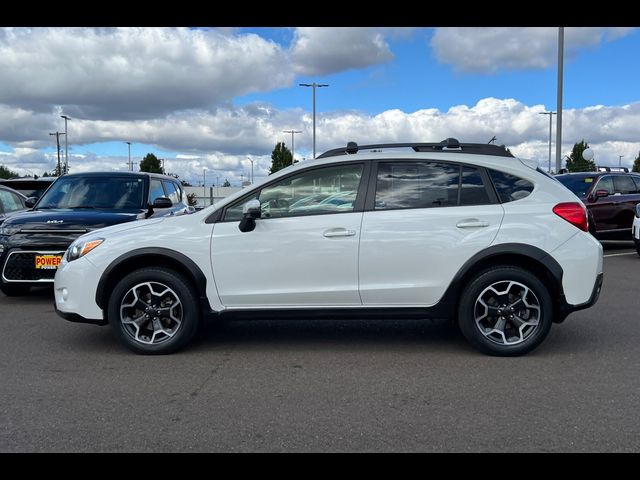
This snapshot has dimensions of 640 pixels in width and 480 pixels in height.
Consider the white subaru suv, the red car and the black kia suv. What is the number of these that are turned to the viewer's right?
0

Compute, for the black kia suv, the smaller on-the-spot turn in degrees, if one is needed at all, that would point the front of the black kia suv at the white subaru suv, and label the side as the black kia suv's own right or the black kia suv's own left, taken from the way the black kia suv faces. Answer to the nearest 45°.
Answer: approximately 90° to the black kia suv's own left

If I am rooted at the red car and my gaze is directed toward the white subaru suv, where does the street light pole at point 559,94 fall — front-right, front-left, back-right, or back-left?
back-right

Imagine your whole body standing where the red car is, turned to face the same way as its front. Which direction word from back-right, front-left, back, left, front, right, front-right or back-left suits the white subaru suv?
front-left

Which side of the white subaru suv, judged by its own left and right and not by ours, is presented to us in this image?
left

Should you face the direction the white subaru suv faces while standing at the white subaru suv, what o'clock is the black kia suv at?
The black kia suv is roughly at 1 o'clock from the white subaru suv.

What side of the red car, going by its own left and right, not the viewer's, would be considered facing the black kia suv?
front

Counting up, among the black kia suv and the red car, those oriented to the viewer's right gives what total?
0

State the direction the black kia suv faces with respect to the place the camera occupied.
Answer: facing the viewer and to the left of the viewer

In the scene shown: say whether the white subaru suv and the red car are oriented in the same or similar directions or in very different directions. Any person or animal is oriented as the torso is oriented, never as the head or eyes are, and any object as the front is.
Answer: same or similar directions

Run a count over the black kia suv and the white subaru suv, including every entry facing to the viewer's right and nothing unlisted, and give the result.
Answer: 0

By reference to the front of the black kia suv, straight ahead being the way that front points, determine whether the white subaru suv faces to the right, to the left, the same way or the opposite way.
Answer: to the right

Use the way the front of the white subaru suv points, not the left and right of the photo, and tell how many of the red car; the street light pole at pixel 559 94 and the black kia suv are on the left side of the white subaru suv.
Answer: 0

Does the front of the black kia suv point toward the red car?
no

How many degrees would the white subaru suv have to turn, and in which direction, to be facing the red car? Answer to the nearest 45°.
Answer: approximately 135° to its right

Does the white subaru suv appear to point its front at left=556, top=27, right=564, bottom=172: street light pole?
no
